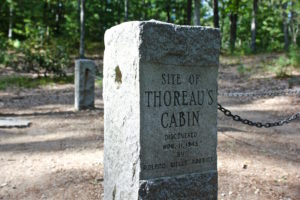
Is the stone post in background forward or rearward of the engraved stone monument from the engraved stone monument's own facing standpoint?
rearward

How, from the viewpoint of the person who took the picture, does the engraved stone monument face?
facing the viewer and to the right of the viewer
